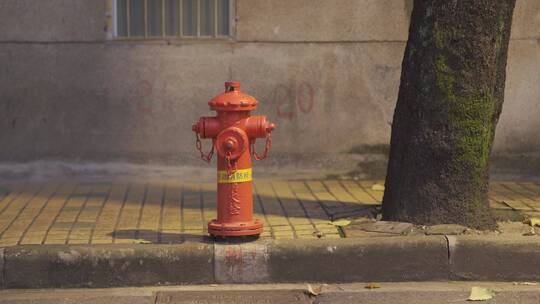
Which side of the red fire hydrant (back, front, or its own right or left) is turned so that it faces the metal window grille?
back

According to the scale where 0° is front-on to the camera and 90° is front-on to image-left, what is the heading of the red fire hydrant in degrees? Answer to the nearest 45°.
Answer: approximately 0°

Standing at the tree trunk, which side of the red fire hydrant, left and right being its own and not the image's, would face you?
left

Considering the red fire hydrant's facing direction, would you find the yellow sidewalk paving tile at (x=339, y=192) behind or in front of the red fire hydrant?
behind
